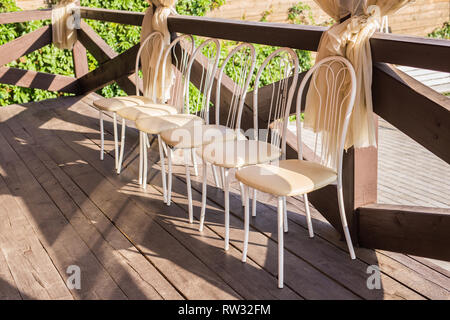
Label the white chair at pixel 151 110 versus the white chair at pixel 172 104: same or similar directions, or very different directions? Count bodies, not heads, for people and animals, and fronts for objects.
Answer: same or similar directions

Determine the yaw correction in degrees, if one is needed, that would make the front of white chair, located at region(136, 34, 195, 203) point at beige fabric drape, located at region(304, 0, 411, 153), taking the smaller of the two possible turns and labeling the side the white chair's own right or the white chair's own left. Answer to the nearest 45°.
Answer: approximately 90° to the white chair's own left

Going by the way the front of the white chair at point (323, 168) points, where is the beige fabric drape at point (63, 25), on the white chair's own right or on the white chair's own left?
on the white chair's own right

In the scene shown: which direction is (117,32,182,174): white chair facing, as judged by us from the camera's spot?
facing the viewer and to the left of the viewer

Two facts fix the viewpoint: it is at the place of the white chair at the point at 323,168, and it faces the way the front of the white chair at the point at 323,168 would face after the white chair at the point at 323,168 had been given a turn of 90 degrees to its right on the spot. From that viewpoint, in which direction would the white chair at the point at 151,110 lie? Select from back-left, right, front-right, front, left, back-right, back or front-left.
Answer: front

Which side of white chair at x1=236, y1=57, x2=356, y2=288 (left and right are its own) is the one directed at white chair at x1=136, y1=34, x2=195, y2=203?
right

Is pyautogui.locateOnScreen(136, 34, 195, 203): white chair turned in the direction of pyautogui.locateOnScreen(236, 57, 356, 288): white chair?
no

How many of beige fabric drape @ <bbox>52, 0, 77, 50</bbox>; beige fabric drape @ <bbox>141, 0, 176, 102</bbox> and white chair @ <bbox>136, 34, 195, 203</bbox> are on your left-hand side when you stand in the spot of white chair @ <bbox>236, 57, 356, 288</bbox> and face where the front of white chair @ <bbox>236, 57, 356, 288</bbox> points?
0

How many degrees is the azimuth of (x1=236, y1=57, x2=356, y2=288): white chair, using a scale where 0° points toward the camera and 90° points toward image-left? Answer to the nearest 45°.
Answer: approximately 45°

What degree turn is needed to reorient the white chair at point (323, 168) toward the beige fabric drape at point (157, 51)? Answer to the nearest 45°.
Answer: approximately 90° to its right

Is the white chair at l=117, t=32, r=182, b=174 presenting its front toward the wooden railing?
no

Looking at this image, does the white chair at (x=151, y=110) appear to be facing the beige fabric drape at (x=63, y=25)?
no

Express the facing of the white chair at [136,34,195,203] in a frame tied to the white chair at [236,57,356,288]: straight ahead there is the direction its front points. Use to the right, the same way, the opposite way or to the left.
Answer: the same way

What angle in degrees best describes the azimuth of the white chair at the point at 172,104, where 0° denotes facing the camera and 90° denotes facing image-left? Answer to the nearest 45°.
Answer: approximately 45°
